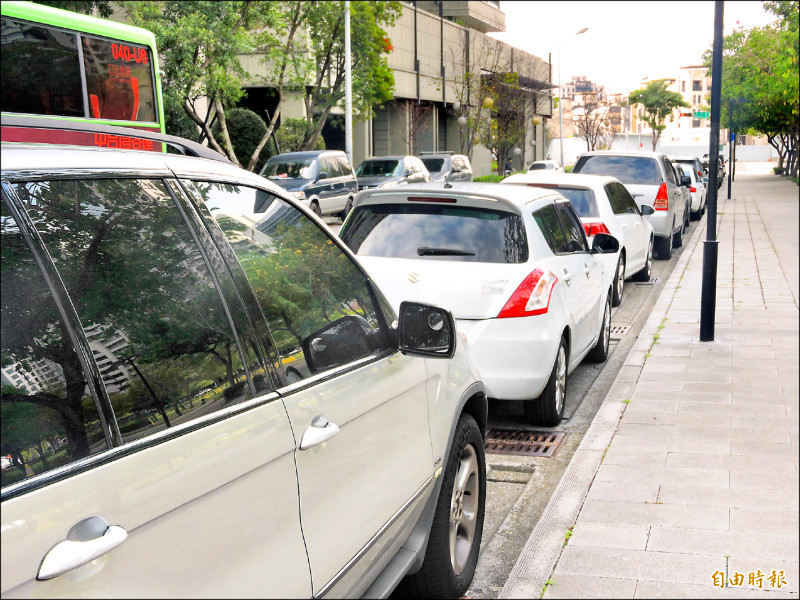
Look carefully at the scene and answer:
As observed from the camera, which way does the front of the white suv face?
facing away from the viewer and to the right of the viewer

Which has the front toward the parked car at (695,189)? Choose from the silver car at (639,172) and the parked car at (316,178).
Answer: the silver car

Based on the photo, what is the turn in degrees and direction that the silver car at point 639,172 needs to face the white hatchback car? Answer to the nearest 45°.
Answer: approximately 180°

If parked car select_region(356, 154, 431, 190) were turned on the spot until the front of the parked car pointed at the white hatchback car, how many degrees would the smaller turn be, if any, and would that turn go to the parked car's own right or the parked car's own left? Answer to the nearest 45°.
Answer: approximately 45° to the parked car's own left

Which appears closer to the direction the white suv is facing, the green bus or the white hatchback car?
the white hatchback car

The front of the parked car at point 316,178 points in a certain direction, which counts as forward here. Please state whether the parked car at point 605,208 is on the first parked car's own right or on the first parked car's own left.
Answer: on the first parked car's own left

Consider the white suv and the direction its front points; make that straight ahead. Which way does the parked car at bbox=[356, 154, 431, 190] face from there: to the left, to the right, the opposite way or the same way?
the opposite way

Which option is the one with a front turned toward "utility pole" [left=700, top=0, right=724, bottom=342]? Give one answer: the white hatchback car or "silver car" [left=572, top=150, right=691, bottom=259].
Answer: the white hatchback car

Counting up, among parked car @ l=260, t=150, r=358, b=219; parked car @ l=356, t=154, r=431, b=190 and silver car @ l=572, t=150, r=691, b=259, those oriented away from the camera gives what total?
1

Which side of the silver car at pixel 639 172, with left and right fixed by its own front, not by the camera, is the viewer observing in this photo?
back

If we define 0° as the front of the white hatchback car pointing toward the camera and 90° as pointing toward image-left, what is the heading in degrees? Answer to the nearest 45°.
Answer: approximately 225°

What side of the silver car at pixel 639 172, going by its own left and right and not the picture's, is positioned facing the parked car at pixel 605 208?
back

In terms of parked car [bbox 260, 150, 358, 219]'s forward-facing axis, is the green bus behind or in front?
in front

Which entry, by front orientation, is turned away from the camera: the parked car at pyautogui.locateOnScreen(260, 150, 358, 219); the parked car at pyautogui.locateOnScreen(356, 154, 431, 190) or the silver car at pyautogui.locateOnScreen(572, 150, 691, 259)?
the silver car

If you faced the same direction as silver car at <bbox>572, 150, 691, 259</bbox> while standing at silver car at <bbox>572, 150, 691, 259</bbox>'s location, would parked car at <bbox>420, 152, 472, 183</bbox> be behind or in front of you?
in front
